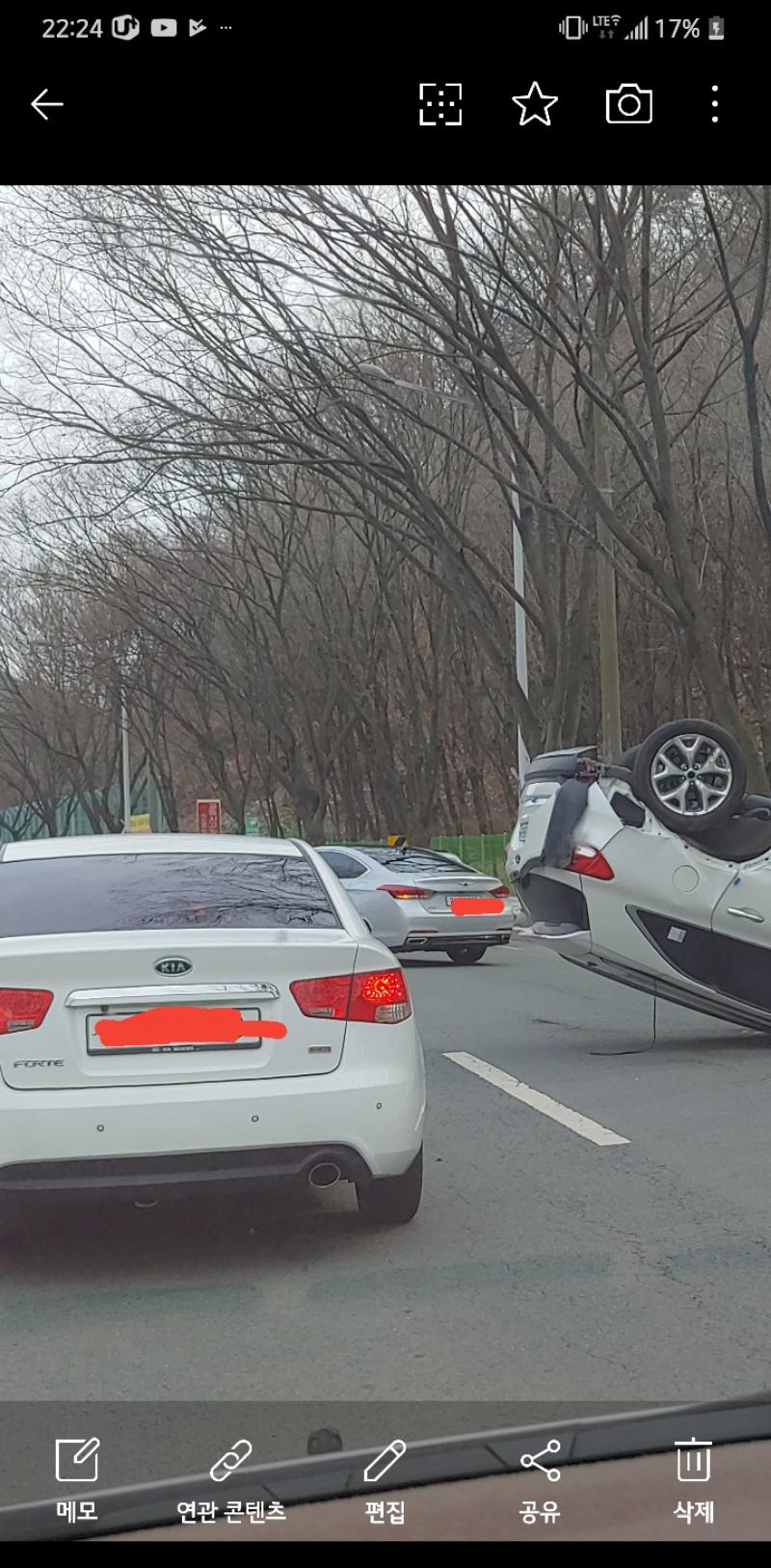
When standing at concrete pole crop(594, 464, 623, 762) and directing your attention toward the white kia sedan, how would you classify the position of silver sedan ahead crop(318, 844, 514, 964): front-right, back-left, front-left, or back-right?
front-right

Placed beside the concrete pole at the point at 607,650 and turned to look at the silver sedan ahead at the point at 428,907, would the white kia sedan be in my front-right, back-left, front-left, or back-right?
front-left

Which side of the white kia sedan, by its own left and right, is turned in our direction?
back

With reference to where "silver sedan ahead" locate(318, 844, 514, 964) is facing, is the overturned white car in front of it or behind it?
behind

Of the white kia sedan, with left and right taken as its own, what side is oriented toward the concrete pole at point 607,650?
front

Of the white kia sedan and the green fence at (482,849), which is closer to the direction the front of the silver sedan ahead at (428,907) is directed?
the green fence

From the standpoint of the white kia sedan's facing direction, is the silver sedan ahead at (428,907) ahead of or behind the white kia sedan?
ahead

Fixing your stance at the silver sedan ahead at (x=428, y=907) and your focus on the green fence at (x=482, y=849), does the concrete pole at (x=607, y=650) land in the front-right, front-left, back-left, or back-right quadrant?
front-right

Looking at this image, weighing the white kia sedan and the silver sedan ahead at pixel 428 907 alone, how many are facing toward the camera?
0

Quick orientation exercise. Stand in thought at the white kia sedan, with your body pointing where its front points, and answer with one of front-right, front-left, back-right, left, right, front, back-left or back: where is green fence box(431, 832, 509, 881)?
front

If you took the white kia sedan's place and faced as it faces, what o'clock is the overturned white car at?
The overturned white car is roughly at 1 o'clock from the white kia sedan.

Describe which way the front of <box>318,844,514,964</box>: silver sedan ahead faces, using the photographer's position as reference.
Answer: facing away from the viewer and to the left of the viewer
